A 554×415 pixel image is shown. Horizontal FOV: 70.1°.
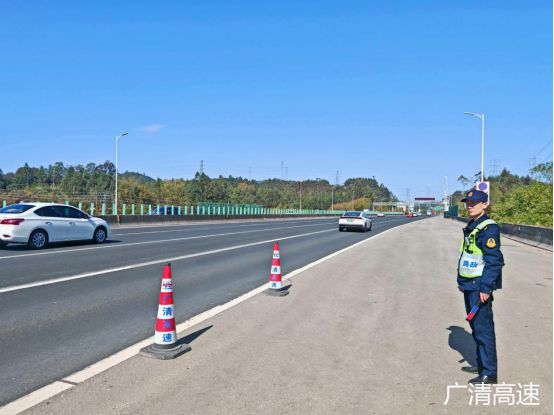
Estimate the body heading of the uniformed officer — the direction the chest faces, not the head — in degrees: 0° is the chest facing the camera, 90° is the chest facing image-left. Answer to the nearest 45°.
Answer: approximately 45°

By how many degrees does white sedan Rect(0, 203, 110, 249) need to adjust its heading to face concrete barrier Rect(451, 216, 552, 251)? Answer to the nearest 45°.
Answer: approximately 45° to its right

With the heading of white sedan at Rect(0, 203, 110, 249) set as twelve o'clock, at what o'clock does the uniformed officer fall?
The uniformed officer is roughly at 4 o'clock from the white sedan.

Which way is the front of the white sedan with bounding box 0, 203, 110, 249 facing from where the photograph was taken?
facing away from the viewer and to the right of the viewer

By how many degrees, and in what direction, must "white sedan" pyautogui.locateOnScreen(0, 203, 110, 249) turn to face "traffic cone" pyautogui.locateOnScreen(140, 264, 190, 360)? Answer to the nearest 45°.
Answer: approximately 135° to its right

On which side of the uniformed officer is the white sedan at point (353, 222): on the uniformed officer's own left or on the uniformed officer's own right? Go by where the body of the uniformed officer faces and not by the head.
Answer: on the uniformed officer's own right
